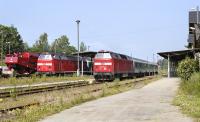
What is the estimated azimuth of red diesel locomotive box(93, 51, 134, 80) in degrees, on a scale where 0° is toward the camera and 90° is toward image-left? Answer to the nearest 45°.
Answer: approximately 45°

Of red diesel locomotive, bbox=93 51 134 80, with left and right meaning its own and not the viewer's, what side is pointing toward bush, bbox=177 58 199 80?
left
